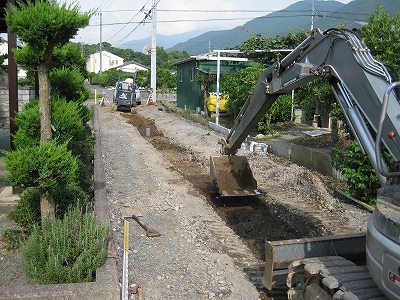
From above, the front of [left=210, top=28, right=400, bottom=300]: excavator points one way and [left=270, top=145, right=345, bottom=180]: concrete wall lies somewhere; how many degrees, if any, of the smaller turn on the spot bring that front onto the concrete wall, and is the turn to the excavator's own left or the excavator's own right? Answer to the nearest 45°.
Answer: approximately 45° to the excavator's own right

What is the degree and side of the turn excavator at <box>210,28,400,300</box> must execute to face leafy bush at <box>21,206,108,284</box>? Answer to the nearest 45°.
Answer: approximately 45° to its left

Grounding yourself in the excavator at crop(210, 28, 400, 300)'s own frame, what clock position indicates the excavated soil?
The excavated soil is roughly at 1 o'clock from the excavator.

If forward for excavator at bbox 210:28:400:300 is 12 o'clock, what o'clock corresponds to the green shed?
The green shed is roughly at 1 o'clock from the excavator.

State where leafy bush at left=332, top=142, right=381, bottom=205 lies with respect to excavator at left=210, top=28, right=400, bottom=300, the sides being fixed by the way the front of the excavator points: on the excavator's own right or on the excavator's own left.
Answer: on the excavator's own right

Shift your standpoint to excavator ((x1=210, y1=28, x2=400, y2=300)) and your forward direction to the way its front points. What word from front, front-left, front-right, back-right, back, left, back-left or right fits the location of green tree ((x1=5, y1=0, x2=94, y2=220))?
front-left

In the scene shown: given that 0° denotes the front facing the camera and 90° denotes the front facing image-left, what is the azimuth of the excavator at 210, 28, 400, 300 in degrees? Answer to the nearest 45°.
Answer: approximately 135°

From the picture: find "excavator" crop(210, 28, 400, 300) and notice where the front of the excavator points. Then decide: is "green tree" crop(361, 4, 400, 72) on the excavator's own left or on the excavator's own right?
on the excavator's own right
